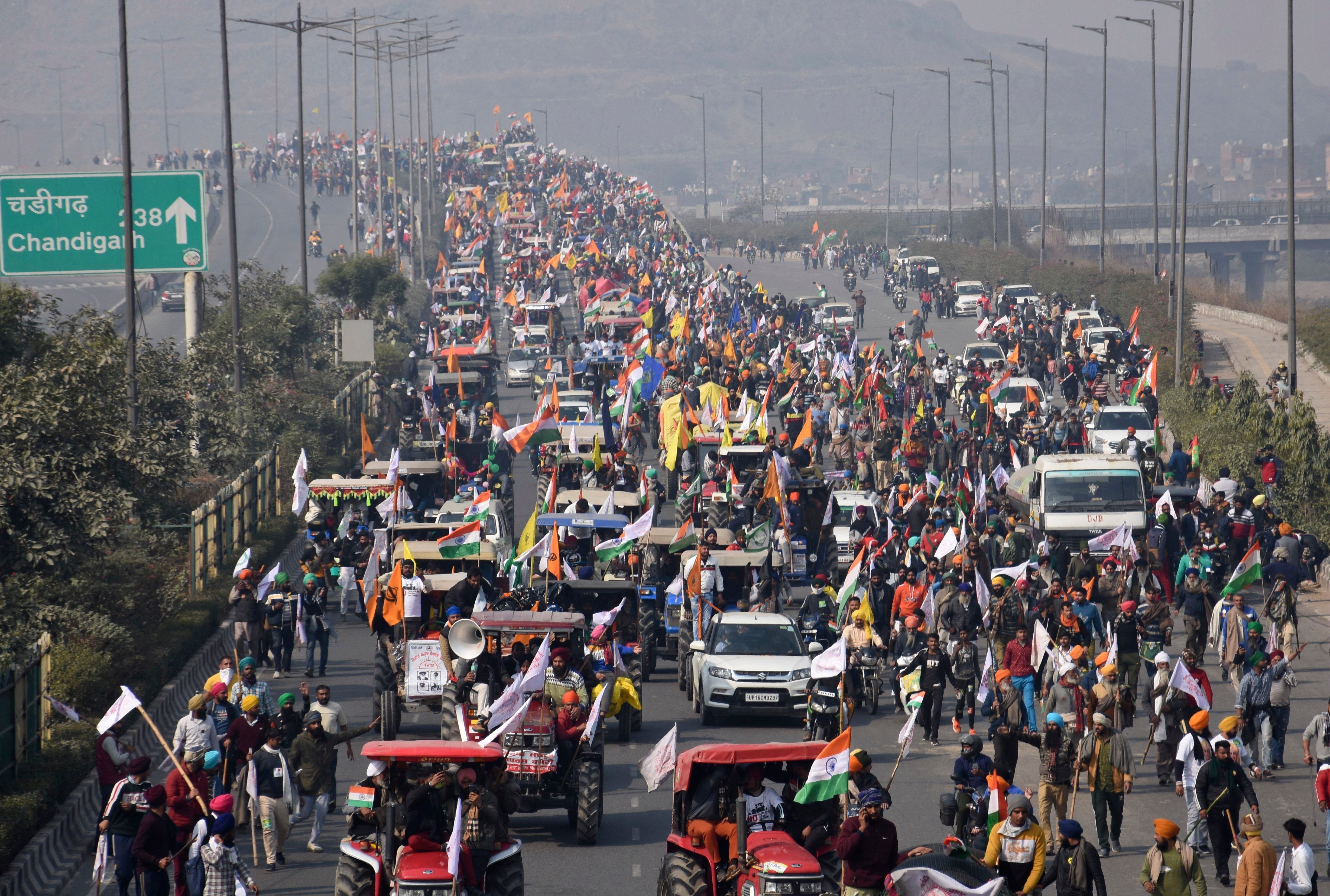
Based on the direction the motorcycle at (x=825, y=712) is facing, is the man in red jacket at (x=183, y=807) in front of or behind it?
in front

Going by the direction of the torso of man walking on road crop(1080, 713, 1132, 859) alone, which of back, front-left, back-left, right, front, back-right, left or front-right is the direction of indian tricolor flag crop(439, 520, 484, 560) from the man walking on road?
back-right

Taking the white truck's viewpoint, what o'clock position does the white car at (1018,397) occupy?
The white car is roughly at 6 o'clock from the white truck.

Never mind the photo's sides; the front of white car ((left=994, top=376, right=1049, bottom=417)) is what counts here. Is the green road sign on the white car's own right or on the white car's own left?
on the white car's own right

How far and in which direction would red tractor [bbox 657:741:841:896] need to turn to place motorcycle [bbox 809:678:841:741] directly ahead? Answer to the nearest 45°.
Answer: approximately 135° to its left

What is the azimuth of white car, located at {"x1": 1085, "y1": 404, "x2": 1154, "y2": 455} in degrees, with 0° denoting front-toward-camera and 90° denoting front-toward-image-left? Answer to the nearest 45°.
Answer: approximately 0°

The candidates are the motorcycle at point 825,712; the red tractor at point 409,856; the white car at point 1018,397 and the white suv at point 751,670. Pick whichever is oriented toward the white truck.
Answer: the white car

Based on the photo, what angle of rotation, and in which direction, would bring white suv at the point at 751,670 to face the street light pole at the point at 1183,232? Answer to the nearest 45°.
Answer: approximately 135° to its left
